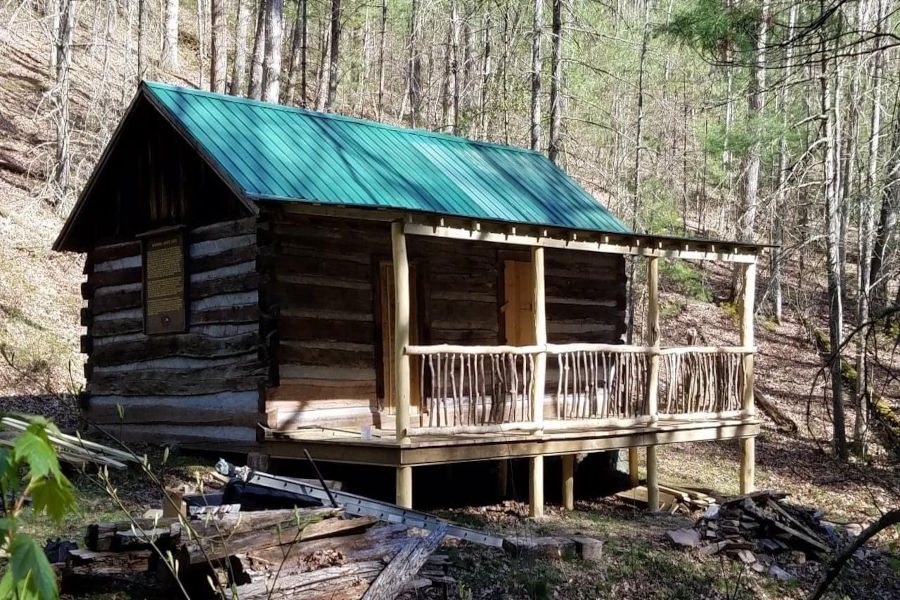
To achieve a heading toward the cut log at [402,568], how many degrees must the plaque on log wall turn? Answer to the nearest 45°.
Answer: approximately 45° to its left

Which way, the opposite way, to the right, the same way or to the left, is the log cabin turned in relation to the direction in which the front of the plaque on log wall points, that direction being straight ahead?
to the left

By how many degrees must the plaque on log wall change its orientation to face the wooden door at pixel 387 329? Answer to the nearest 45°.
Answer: approximately 90° to its left

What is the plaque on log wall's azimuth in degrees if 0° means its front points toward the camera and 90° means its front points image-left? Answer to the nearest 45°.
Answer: approximately 45°

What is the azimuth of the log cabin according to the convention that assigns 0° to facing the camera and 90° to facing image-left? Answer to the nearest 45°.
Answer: approximately 315°
